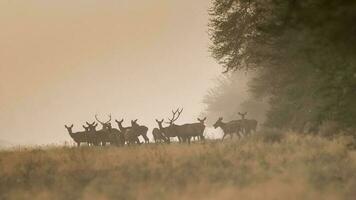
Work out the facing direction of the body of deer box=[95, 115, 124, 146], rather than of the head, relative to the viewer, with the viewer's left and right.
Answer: facing the viewer and to the left of the viewer
